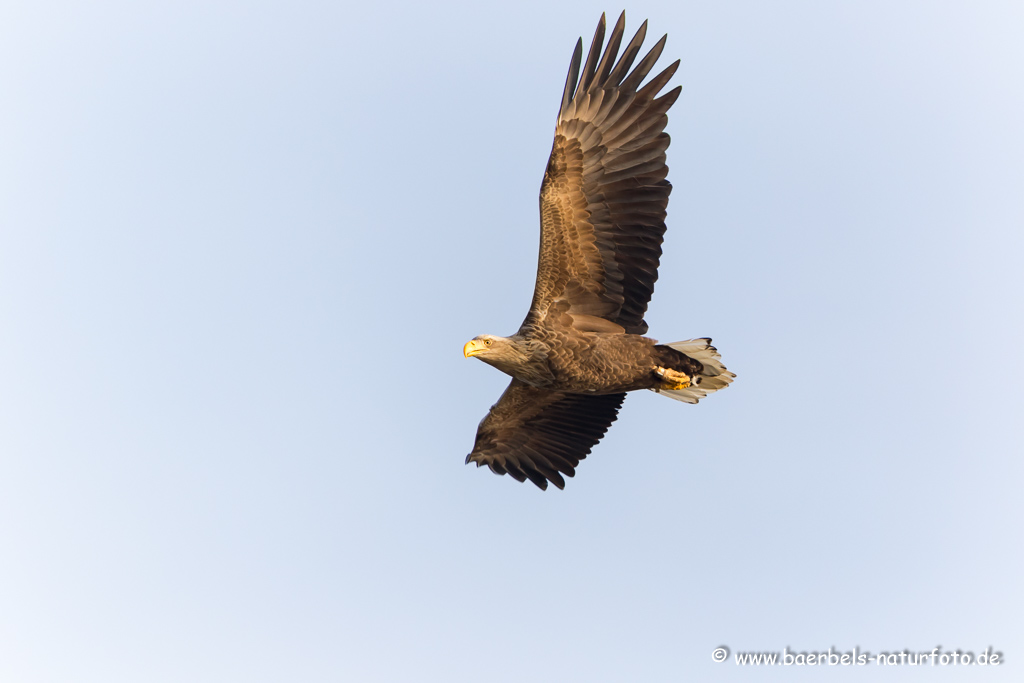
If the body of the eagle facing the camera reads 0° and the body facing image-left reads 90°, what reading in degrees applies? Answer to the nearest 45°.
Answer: approximately 90°
